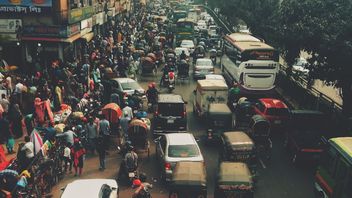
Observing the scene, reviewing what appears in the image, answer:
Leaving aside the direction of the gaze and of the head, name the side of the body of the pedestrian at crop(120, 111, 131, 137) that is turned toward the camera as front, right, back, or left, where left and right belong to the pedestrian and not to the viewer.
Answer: back

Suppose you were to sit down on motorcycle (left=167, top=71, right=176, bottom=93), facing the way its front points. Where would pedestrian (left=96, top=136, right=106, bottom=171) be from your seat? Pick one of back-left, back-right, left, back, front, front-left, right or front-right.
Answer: back

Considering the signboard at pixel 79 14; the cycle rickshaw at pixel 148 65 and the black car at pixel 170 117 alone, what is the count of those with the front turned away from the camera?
2

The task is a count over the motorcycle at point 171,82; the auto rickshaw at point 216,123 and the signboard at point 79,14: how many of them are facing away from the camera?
2

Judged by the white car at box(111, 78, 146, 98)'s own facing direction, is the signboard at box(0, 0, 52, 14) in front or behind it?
behind

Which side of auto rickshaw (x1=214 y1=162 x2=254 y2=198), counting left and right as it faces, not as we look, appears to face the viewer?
back

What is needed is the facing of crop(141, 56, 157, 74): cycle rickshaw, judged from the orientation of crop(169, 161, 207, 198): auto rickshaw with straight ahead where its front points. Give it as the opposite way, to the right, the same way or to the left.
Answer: the same way

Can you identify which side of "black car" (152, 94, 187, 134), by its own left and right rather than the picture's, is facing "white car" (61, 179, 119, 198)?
back

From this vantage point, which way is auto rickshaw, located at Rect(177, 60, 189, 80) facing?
away from the camera

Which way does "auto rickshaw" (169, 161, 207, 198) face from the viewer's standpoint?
away from the camera

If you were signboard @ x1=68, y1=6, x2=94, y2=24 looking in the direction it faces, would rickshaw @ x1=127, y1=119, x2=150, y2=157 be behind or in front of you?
in front

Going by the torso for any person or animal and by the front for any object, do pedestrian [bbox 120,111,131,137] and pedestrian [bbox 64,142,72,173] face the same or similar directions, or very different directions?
same or similar directions

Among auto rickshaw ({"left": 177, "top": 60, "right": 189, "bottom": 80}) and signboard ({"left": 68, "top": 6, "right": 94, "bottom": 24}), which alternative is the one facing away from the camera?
the auto rickshaw

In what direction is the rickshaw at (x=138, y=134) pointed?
away from the camera

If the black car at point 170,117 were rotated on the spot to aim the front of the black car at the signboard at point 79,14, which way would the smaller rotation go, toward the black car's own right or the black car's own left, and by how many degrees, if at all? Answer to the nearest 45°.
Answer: approximately 45° to the black car's own left

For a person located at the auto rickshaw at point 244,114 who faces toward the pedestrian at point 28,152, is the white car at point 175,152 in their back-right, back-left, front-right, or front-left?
front-left

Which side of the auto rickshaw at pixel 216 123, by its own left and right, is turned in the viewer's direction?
back

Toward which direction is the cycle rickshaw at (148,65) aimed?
away from the camera
